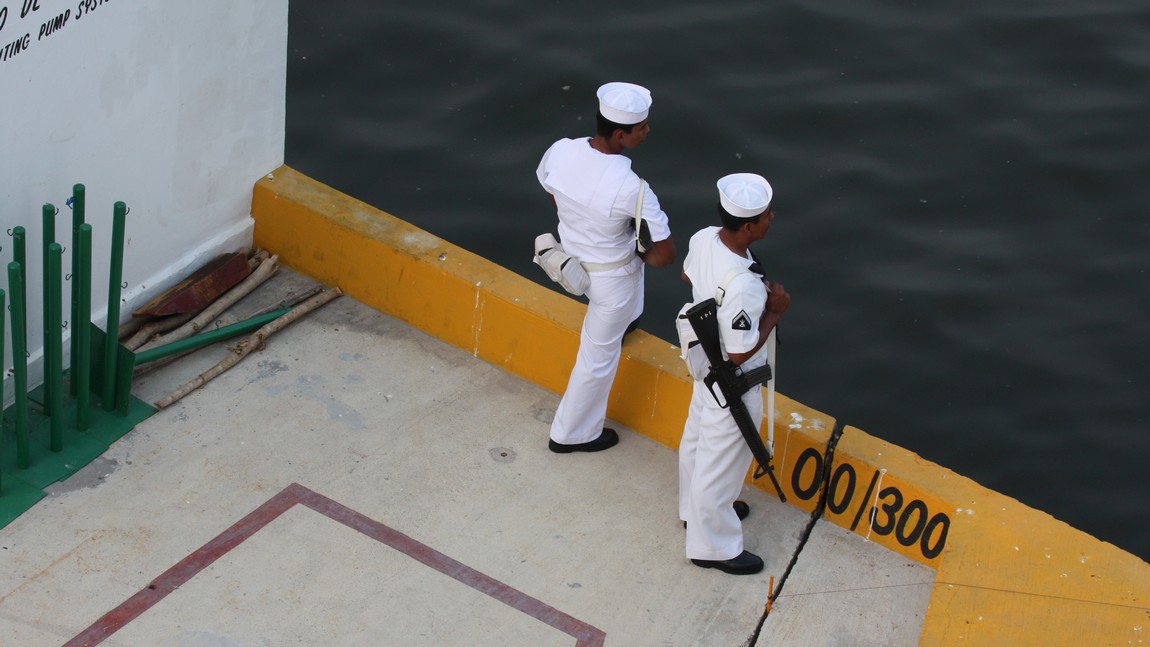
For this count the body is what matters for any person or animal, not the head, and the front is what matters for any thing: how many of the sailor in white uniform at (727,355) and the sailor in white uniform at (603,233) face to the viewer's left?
0

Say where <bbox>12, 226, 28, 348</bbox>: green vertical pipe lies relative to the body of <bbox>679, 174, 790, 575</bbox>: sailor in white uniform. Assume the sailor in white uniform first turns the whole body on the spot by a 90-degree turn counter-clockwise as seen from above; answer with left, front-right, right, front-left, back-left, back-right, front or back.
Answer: left

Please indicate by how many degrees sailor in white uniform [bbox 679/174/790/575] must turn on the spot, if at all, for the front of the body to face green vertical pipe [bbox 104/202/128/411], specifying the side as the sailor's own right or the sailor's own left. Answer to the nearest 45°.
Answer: approximately 180°

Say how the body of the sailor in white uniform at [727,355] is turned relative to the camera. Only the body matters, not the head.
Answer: to the viewer's right

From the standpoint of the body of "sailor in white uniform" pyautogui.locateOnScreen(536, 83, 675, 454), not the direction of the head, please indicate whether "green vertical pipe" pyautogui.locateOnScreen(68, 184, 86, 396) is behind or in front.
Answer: behind

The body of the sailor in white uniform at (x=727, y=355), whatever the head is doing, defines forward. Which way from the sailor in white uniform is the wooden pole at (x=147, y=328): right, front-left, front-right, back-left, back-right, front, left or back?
back

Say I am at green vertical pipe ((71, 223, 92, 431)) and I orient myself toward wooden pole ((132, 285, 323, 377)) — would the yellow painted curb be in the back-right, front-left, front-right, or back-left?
front-right

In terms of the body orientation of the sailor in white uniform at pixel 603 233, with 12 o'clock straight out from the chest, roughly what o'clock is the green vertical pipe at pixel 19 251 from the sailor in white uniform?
The green vertical pipe is roughly at 7 o'clock from the sailor in white uniform.

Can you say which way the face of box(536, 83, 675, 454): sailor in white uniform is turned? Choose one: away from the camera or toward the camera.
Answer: away from the camera

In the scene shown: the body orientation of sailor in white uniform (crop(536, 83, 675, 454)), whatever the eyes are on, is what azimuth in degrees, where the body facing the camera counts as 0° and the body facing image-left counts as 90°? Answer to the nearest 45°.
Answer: approximately 225°

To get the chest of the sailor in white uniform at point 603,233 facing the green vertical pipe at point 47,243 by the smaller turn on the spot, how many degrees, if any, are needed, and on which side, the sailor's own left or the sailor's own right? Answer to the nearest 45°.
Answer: approximately 135° to the sailor's own left

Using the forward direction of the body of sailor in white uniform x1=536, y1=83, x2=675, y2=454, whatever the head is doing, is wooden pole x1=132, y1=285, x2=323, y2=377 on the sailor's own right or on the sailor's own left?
on the sailor's own left

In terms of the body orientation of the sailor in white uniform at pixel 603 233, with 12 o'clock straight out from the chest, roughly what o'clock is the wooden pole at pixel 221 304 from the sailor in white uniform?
The wooden pole is roughly at 8 o'clock from the sailor in white uniform.
